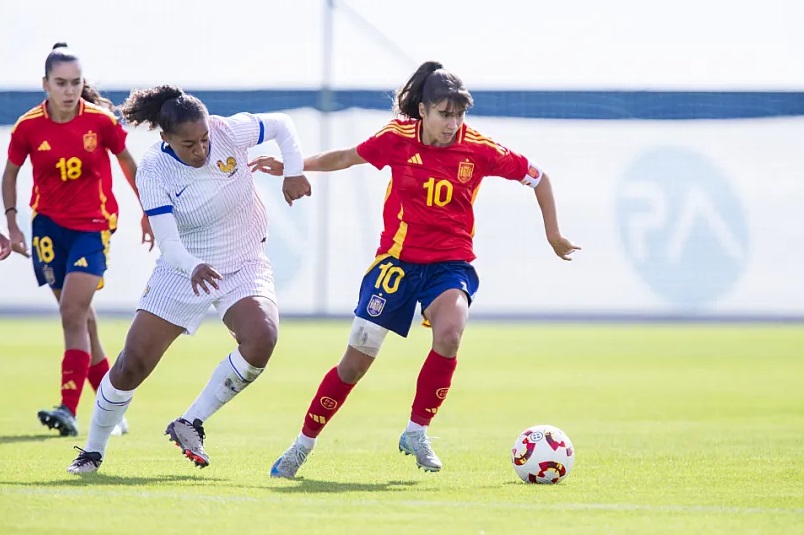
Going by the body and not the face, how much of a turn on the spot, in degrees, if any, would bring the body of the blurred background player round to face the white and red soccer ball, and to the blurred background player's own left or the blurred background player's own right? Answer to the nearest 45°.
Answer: approximately 45° to the blurred background player's own left

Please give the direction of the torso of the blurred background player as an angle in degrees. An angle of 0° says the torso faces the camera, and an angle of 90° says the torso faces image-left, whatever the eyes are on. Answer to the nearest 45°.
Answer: approximately 0°
